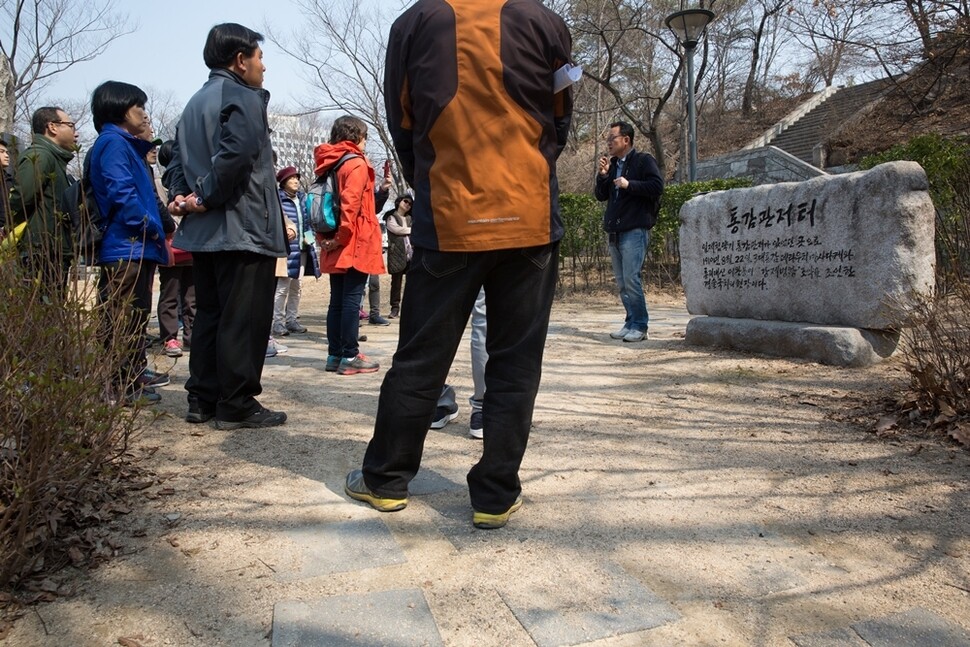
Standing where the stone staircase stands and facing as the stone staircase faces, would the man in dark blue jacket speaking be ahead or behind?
ahead

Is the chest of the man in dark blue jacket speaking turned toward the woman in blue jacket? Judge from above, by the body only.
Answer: yes

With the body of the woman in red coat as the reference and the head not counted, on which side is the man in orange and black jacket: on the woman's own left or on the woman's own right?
on the woman's own right

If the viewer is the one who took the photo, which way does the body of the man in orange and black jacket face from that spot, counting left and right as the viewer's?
facing away from the viewer

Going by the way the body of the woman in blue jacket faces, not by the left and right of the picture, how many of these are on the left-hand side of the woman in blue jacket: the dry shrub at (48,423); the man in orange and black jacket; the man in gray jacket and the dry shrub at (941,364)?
0

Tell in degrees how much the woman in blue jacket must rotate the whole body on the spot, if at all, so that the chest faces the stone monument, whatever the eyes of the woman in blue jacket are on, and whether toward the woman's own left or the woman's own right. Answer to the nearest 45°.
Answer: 0° — they already face it

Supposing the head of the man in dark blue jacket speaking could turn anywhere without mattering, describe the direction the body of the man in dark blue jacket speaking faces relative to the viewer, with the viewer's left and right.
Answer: facing the viewer and to the left of the viewer

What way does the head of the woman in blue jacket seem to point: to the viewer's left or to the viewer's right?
to the viewer's right

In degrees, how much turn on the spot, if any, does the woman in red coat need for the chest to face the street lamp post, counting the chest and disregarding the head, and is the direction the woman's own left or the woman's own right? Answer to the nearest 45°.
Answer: approximately 45° to the woman's own left

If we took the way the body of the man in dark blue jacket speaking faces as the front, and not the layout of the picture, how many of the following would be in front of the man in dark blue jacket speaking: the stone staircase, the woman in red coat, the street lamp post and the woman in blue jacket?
2

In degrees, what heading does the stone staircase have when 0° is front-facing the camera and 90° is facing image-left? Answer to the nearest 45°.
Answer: approximately 45°

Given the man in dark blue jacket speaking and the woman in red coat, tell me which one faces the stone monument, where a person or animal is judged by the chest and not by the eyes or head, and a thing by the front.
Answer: the woman in red coat

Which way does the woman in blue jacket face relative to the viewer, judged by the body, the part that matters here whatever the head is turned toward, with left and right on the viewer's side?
facing to the right of the viewer

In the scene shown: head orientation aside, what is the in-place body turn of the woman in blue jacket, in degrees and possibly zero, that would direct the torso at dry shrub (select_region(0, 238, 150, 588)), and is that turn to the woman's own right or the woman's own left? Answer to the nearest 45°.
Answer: approximately 90° to the woman's own right

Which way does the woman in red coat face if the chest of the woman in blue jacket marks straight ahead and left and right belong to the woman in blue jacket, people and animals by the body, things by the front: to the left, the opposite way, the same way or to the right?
the same way

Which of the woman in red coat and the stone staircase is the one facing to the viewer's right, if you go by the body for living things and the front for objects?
the woman in red coat

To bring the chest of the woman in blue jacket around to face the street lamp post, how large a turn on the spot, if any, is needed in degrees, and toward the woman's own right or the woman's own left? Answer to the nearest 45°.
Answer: approximately 45° to the woman's own left

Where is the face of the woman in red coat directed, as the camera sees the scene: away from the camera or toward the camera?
away from the camera
